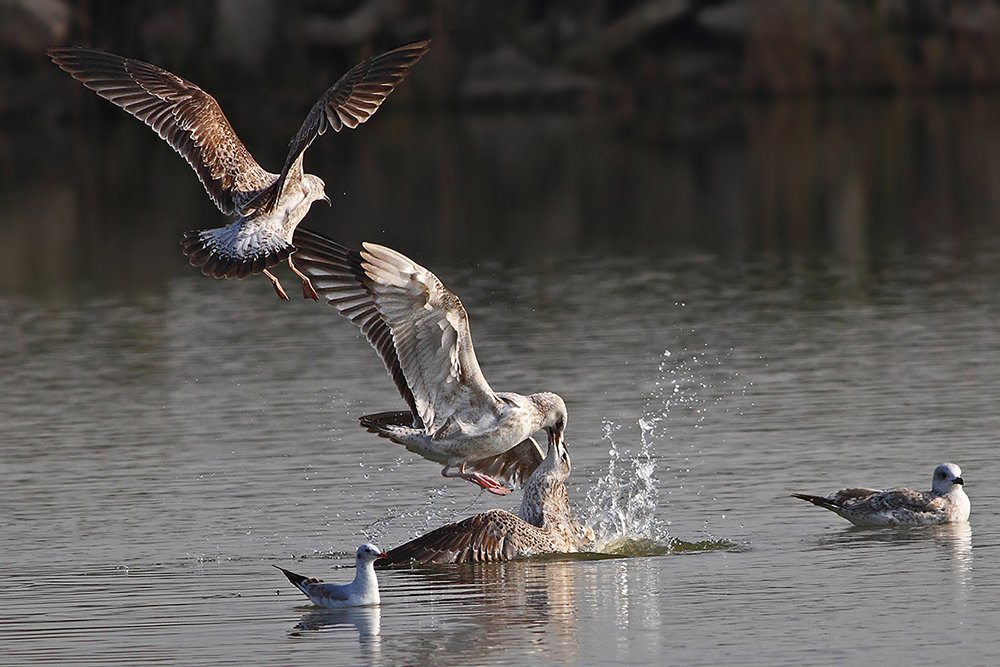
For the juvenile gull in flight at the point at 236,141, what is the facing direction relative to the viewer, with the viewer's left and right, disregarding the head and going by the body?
facing away from the viewer and to the right of the viewer

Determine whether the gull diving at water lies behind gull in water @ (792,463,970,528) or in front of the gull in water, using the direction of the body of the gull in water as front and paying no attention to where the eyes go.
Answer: behind

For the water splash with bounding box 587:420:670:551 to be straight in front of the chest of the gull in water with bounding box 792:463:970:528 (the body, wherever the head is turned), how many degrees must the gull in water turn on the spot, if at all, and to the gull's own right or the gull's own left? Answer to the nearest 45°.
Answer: approximately 180°

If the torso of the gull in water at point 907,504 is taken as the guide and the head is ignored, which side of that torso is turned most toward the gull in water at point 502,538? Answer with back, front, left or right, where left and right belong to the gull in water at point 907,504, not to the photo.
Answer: back

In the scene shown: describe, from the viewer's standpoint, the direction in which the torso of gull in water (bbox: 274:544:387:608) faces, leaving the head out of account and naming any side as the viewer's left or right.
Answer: facing to the right of the viewer

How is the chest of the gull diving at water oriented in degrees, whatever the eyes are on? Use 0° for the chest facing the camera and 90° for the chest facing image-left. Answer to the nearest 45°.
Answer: approximately 270°

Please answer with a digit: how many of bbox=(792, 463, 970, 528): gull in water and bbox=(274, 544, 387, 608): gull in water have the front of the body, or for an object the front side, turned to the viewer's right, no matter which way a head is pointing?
2

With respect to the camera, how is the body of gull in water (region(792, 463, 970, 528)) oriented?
to the viewer's right
